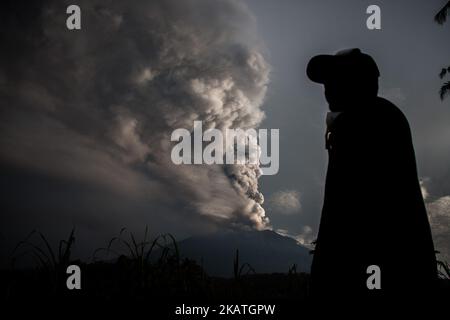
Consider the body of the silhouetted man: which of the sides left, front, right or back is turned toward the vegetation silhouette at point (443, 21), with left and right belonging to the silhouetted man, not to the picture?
right

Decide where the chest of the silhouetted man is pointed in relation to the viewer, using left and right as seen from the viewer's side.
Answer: facing to the left of the viewer

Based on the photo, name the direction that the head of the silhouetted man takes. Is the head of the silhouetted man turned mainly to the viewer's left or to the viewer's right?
to the viewer's left
